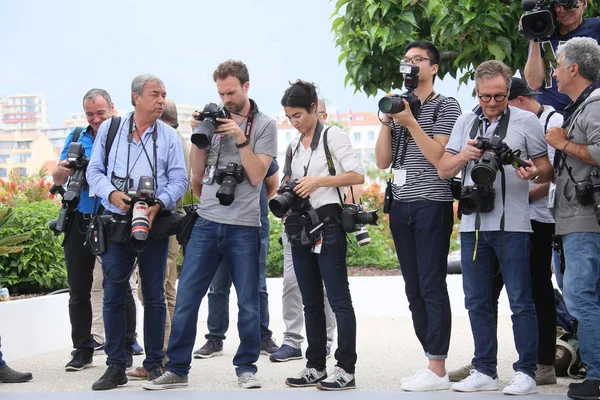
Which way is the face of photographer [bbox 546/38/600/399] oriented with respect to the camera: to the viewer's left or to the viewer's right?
to the viewer's left

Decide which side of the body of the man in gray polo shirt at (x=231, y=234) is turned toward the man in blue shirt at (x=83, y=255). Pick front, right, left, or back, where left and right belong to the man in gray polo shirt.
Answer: right

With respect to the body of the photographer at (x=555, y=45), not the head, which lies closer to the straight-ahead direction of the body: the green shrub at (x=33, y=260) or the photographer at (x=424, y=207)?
the photographer

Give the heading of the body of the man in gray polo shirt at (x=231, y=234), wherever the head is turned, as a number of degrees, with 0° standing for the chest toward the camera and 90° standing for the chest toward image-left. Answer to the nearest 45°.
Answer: approximately 45°

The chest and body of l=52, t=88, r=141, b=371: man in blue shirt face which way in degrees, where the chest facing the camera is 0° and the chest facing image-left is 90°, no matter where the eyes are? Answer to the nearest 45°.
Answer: approximately 45°

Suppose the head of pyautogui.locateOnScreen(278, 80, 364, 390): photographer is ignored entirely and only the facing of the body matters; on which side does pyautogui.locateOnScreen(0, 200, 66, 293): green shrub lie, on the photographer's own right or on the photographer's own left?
on the photographer's own right

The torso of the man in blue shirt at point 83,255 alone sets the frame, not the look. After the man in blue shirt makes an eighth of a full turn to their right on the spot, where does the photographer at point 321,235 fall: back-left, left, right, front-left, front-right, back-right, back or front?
back-left

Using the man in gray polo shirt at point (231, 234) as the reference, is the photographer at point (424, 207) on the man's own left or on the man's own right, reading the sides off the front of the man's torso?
on the man's own left

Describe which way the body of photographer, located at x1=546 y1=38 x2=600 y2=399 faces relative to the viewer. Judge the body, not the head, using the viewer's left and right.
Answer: facing to the left of the viewer

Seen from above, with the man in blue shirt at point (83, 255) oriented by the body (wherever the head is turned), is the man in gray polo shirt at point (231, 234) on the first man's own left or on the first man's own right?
on the first man's own left
